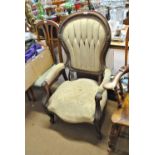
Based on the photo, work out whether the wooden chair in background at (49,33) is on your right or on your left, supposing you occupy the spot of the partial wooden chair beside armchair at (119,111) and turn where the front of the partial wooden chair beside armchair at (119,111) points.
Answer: on your right

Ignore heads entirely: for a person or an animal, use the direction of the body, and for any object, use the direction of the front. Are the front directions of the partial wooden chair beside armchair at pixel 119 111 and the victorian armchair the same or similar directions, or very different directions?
same or similar directions

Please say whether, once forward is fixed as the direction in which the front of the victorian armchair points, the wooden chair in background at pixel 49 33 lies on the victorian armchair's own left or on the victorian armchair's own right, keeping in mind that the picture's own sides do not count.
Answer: on the victorian armchair's own right

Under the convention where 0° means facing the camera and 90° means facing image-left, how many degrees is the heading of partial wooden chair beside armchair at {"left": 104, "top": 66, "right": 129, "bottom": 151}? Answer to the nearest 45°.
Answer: approximately 45°

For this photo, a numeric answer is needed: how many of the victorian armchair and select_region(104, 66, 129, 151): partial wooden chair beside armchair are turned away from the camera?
0
